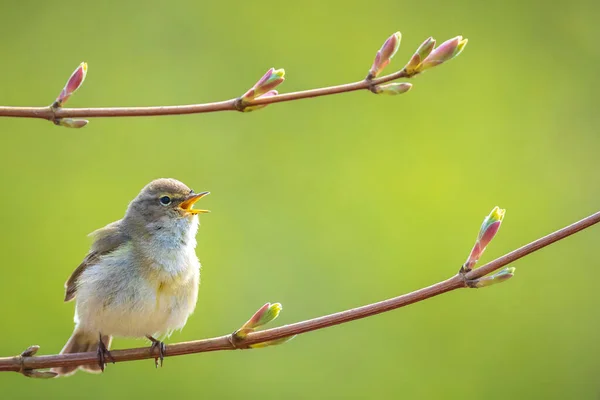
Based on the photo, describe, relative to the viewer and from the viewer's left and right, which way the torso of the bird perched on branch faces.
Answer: facing the viewer and to the right of the viewer

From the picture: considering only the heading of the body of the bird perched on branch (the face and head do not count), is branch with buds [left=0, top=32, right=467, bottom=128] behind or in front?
in front
